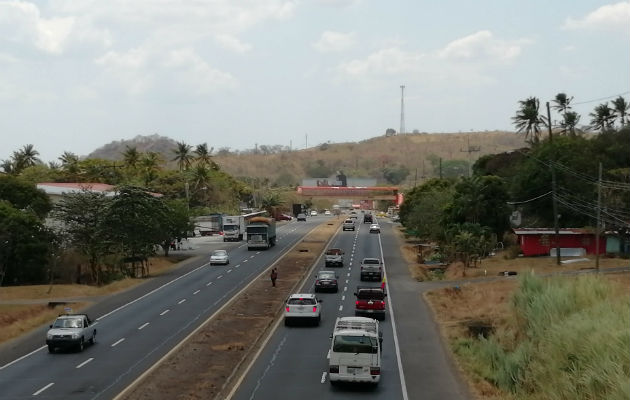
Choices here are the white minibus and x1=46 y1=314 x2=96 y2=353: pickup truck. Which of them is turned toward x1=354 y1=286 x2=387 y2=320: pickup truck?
the white minibus

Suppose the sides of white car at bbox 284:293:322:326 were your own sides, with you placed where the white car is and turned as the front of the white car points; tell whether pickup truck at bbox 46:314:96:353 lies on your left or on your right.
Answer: on your left

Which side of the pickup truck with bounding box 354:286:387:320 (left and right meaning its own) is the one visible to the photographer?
back

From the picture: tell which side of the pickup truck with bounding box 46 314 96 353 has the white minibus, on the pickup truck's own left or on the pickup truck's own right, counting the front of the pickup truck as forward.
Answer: on the pickup truck's own left

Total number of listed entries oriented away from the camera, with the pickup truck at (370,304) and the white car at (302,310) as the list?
2

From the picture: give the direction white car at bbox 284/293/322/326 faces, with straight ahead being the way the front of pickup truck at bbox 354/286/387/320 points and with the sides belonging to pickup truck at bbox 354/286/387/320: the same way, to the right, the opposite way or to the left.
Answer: the same way

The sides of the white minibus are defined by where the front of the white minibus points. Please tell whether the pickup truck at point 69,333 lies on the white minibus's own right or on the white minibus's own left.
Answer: on the white minibus's own left

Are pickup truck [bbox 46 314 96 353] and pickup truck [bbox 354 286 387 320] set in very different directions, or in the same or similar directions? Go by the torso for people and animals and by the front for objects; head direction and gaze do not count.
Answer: very different directions

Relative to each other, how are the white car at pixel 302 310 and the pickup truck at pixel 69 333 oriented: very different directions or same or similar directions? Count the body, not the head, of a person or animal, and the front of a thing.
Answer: very different directions

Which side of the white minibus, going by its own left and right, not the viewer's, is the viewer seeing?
back

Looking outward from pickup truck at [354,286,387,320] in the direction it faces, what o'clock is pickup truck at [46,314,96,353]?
pickup truck at [46,314,96,353] is roughly at 8 o'clock from pickup truck at [354,286,387,320].

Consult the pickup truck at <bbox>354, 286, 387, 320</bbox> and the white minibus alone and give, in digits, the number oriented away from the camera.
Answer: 2

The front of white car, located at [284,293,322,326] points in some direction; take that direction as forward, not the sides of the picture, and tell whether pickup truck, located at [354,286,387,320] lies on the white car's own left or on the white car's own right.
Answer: on the white car's own right

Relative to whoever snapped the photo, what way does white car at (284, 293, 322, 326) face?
facing away from the viewer

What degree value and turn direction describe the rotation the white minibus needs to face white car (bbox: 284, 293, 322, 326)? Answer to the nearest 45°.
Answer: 0° — it already faces it

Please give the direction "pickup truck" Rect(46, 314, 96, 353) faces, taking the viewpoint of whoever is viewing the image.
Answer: facing the viewer and to the left of the viewer

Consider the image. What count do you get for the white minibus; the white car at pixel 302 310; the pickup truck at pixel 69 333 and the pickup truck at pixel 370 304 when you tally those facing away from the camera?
3

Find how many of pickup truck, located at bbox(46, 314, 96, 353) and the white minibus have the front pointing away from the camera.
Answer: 1

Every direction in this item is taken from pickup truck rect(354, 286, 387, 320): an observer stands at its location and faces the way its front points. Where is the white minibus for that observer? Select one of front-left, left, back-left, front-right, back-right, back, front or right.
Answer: back
